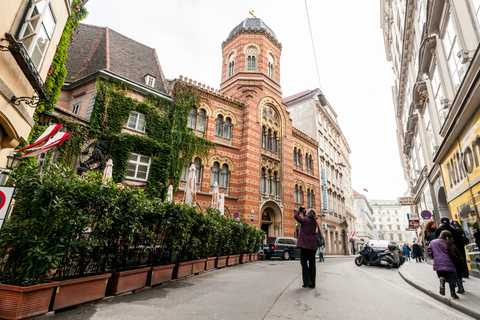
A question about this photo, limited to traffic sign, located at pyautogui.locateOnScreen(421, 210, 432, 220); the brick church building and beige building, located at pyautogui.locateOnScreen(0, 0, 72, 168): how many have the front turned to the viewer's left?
0

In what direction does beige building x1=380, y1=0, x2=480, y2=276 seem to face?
to the viewer's left

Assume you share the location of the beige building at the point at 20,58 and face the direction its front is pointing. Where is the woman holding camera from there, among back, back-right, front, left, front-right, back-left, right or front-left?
front

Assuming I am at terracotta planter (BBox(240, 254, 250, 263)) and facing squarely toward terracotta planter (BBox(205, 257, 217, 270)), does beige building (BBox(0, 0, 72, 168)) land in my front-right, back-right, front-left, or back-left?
front-right

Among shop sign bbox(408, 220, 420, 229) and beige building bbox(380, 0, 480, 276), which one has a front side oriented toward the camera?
the shop sign

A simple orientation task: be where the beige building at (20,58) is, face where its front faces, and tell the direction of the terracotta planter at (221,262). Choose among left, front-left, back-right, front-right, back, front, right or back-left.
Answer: front-left

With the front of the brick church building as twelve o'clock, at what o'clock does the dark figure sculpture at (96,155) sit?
The dark figure sculpture is roughly at 3 o'clock from the brick church building.

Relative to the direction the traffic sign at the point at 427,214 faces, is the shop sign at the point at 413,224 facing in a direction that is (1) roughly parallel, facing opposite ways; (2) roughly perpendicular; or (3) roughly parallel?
roughly parallel

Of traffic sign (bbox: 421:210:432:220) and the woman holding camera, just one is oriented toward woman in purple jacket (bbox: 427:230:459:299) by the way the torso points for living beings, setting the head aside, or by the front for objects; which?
the traffic sign

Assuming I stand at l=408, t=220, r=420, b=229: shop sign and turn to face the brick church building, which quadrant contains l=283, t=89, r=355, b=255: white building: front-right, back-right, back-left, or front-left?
front-right

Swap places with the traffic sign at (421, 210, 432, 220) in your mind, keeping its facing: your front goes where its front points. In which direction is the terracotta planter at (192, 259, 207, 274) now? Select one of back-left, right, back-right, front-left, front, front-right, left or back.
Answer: front-right

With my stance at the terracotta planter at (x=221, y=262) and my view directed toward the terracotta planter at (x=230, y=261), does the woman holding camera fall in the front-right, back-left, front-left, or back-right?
back-right

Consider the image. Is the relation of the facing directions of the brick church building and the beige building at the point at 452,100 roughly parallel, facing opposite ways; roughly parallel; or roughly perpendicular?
roughly parallel, facing opposite ways

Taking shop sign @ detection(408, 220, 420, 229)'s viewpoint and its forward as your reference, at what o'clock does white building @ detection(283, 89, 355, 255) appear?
The white building is roughly at 5 o'clock from the shop sign.

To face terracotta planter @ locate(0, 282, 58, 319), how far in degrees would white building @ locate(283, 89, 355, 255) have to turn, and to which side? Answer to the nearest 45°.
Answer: approximately 45° to its right

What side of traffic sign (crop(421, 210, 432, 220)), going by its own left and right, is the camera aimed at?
front

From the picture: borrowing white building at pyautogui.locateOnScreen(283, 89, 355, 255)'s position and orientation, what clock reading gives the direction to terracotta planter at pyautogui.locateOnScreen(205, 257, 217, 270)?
The terracotta planter is roughly at 2 o'clock from the white building.
